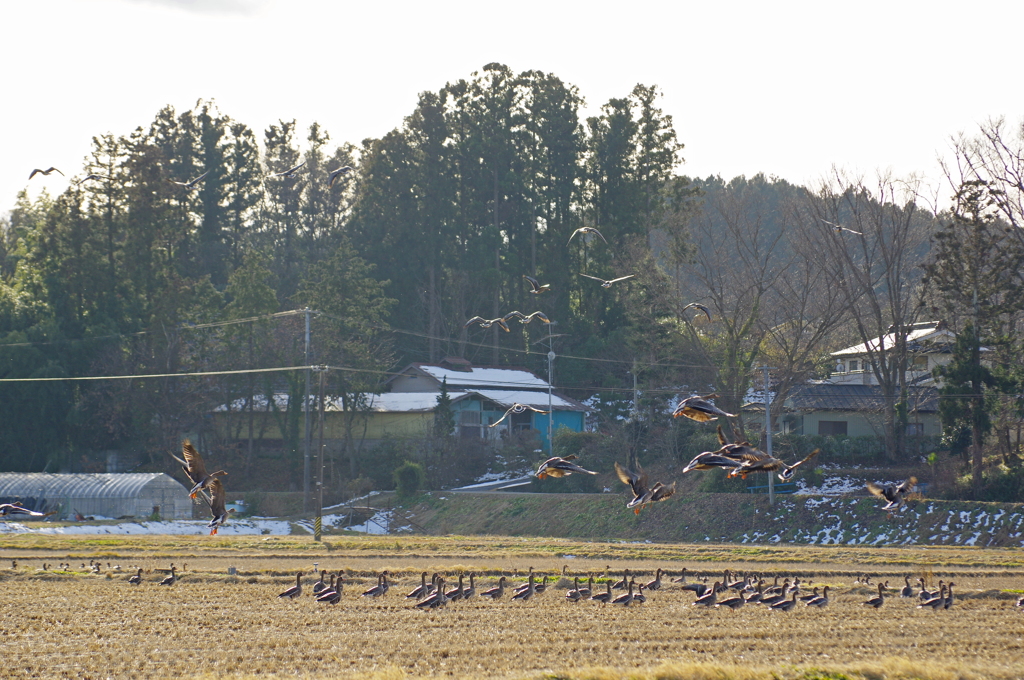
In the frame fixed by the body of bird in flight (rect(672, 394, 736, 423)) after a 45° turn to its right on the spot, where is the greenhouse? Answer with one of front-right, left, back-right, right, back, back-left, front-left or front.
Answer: front

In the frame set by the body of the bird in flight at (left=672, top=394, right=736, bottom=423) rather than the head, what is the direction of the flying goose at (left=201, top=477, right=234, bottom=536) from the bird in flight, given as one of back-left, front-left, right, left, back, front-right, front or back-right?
front

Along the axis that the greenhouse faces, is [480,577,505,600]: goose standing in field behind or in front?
in front

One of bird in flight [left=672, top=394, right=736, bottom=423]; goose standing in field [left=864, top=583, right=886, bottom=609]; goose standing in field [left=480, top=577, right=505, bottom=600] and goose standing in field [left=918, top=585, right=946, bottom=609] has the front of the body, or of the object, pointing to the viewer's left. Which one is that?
the bird in flight

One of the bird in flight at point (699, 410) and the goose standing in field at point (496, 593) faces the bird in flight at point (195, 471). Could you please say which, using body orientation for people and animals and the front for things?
the bird in flight at point (699, 410)

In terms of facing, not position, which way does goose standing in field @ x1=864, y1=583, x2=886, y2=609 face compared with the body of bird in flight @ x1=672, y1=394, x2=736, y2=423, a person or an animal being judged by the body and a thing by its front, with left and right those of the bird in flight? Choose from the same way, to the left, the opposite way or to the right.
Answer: the opposite way

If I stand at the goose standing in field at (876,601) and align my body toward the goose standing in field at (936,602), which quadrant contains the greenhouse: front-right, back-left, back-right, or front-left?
back-left

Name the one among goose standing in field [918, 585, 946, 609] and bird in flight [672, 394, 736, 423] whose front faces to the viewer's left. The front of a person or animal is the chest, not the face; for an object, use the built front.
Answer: the bird in flight

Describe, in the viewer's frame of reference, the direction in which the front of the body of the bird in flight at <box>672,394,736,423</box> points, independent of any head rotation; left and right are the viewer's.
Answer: facing to the left of the viewer
